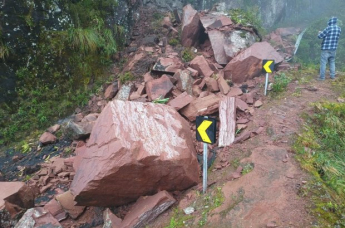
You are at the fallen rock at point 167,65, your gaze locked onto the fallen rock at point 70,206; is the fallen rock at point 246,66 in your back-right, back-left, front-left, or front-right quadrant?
back-left

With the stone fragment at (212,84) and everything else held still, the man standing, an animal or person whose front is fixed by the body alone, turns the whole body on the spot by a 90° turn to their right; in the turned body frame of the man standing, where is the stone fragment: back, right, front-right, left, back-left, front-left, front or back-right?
back

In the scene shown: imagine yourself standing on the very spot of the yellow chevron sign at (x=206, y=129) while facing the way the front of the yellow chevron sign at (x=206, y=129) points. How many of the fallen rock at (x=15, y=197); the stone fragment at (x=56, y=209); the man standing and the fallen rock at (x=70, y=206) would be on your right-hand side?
3

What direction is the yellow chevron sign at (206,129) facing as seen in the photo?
toward the camera

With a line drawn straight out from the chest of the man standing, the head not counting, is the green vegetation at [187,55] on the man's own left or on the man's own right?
on the man's own left

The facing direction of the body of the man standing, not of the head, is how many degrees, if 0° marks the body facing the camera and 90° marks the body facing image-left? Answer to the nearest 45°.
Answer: approximately 135°

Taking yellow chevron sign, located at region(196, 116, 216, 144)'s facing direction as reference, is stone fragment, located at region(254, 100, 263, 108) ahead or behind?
behind

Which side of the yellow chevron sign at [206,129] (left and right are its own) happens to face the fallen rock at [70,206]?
right

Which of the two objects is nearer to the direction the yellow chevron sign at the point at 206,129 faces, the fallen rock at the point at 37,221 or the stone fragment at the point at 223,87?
the fallen rock

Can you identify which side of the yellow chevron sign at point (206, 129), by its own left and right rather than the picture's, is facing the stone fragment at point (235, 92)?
back

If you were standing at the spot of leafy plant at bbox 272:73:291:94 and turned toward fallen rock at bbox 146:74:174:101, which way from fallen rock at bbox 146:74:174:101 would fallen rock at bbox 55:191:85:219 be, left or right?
left

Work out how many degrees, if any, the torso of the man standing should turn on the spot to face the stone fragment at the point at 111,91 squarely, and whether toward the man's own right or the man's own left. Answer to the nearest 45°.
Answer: approximately 90° to the man's own left

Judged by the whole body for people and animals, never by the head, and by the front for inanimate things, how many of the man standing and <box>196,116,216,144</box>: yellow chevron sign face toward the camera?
1

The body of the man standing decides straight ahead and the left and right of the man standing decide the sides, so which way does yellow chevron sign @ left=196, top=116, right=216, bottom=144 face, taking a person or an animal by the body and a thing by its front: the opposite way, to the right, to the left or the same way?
the opposite way
